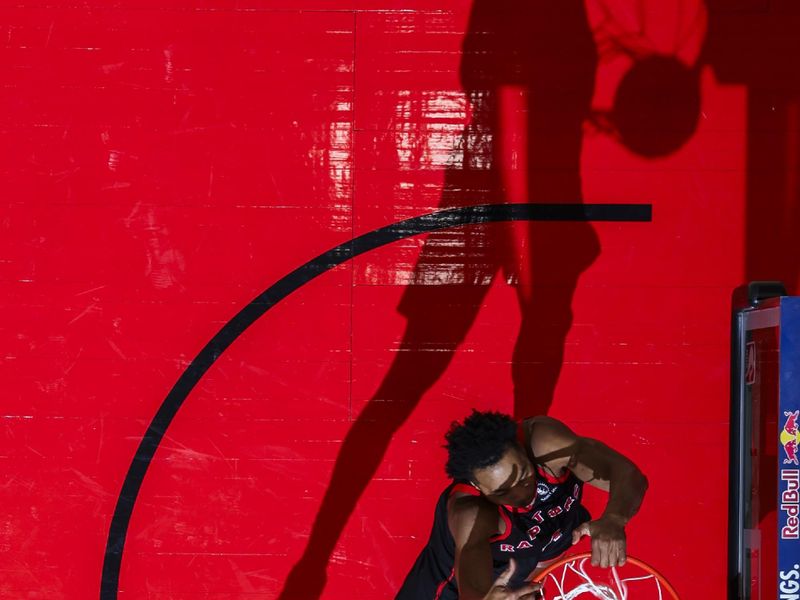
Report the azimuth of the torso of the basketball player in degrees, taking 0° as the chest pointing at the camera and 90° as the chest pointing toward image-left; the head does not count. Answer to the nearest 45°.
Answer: approximately 315°
